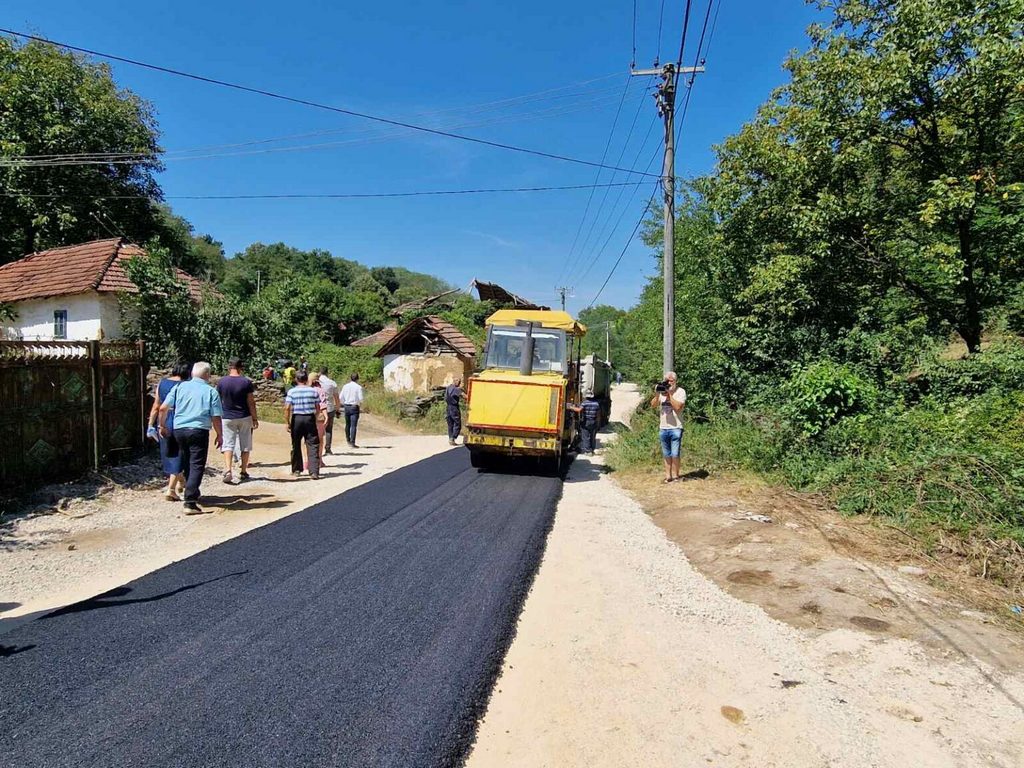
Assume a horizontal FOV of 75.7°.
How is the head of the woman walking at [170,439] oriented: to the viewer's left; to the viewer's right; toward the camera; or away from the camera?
away from the camera

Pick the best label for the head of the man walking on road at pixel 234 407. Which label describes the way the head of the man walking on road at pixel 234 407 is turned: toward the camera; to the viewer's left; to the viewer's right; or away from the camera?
away from the camera

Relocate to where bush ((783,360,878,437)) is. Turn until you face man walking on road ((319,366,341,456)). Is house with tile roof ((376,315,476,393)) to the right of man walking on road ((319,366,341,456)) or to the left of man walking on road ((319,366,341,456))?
right

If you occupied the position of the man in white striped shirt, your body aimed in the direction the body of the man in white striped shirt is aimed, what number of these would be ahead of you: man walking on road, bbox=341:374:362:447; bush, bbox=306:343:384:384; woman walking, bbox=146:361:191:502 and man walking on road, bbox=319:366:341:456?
3

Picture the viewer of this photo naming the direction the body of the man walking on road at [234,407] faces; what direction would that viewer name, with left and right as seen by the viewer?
facing away from the viewer

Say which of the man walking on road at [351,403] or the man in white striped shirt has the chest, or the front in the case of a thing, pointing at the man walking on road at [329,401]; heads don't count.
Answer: the man in white striped shirt

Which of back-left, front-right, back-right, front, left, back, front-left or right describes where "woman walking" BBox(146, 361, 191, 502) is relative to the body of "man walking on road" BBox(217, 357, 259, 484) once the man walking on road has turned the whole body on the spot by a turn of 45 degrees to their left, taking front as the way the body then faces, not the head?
left

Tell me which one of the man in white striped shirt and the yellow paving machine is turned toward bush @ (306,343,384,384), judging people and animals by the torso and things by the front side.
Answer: the man in white striped shirt
